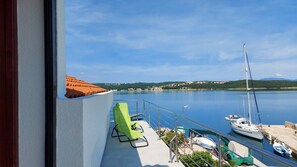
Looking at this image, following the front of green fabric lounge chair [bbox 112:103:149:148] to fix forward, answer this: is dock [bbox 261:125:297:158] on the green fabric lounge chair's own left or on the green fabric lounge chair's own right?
on the green fabric lounge chair's own left

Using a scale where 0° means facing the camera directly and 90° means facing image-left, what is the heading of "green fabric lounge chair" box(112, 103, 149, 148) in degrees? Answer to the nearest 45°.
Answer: approximately 315°

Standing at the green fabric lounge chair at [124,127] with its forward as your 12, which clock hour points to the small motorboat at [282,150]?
The small motorboat is roughly at 9 o'clock from the green fabric lounge chair.
